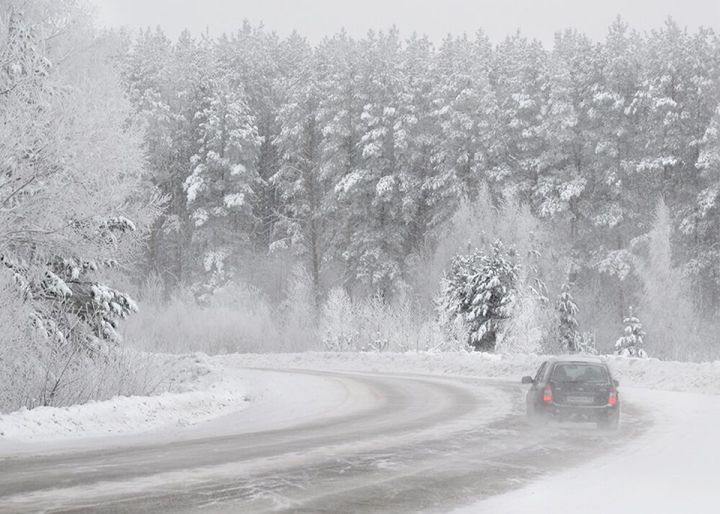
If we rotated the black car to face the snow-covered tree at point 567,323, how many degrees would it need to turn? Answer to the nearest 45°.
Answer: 0° — it already faces it

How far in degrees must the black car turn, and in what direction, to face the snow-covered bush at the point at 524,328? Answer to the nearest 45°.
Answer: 0° — it already faces it

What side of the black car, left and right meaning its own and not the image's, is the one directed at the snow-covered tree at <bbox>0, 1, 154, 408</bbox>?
left

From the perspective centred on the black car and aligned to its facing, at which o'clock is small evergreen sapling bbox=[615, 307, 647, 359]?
The small evergreen sapling is roughly at 12 o'clock from the black car.

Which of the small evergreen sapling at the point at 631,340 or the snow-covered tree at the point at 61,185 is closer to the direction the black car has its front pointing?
the small evergreen sapling

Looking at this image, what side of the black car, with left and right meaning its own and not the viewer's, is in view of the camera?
back

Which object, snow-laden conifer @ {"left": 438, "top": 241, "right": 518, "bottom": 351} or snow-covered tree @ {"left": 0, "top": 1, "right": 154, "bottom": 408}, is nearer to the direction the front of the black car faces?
the snow-laden conifer

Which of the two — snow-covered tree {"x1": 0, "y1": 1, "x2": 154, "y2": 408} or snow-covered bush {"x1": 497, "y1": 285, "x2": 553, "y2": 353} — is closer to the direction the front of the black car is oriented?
the snow-covered bush
